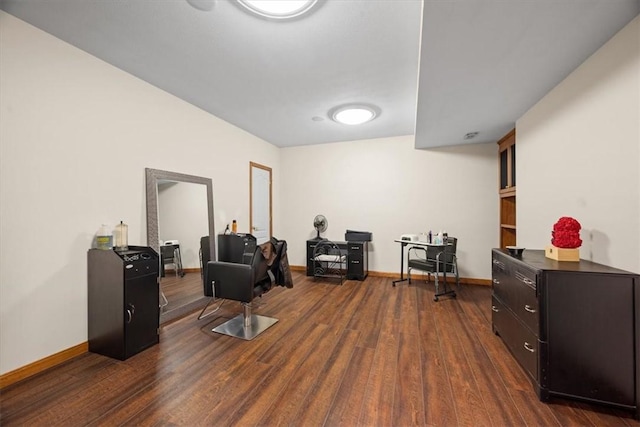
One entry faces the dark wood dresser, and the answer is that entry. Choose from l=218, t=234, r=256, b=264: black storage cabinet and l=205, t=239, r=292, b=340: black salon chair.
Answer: the black storage cabinet

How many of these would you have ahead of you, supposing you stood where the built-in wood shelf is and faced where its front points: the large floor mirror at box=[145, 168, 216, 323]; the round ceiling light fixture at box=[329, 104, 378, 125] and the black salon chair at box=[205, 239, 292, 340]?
3

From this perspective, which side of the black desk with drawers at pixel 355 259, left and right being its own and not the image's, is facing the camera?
front

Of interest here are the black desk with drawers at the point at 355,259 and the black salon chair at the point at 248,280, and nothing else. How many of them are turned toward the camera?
1

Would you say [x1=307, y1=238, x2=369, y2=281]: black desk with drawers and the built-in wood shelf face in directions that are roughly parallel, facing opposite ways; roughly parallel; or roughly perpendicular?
roughly perpendicular

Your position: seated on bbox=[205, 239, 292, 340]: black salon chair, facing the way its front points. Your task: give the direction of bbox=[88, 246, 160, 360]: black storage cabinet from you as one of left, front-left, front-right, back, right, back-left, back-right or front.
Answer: front-left

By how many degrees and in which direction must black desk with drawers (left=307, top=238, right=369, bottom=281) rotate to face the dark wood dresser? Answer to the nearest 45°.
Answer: approximately 45° to its left

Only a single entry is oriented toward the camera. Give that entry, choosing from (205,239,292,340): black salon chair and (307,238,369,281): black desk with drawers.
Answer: the black desk with drawers

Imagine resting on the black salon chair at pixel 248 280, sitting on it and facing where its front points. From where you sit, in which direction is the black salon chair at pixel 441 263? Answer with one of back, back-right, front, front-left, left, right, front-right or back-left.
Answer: back-right

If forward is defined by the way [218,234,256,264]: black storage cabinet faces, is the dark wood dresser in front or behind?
in front

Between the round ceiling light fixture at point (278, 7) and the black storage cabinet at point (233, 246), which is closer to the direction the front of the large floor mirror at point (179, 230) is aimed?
the round ceiling light fixture

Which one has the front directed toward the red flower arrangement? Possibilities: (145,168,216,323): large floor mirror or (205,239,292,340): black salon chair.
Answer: the large floor mirror

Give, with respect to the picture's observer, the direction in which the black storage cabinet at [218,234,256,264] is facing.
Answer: facing the viewer and to the right of the viewer

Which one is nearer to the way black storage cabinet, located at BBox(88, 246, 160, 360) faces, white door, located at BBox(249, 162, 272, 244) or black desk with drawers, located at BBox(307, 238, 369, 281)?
the black desk with drawers

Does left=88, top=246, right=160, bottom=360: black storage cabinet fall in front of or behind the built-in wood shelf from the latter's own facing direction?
in front

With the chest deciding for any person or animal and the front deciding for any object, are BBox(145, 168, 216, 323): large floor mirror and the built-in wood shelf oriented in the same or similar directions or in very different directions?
very different directions
